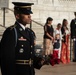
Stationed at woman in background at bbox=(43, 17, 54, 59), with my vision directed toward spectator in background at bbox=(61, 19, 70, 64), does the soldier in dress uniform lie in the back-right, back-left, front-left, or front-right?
back-right

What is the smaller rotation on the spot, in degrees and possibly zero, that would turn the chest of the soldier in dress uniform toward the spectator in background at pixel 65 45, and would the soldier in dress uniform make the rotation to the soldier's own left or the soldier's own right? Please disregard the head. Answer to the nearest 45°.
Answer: approximately 135° to the soldier's own left

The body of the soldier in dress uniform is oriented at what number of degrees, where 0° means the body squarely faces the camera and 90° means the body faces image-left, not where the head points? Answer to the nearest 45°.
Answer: approximately 315°

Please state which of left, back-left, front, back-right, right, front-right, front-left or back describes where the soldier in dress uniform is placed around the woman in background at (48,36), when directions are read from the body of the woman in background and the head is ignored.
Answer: front-right

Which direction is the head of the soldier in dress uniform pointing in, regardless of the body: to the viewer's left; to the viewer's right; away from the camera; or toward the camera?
to the viewer's right

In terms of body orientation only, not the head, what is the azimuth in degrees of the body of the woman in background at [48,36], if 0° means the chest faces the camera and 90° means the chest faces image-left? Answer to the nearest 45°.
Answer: approximately 315°

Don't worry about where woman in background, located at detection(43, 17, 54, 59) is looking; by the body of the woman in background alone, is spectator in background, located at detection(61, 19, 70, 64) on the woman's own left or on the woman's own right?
on the woman's own left

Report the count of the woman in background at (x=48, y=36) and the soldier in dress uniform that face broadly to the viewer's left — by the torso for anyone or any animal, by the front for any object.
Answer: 0
